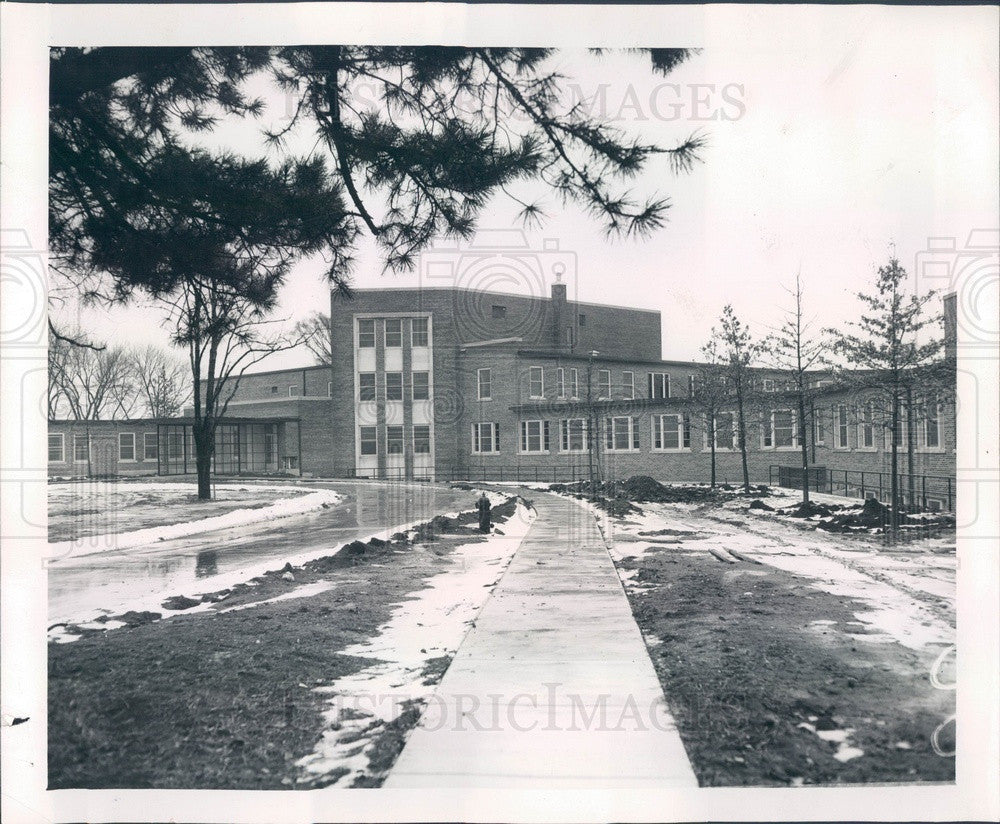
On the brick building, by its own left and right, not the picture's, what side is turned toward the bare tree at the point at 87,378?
right

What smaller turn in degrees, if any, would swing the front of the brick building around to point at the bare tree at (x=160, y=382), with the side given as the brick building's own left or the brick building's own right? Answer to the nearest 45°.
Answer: approximately 90° to the brick building's own right

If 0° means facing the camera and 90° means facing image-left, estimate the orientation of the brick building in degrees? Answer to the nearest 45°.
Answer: approximately 0°

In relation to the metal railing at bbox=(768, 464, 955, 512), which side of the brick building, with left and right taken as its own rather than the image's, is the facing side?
left
